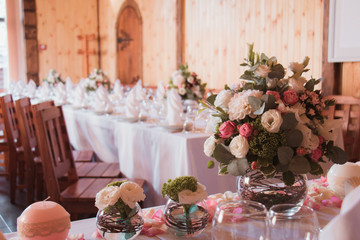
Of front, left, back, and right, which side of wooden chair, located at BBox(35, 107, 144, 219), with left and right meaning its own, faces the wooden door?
left

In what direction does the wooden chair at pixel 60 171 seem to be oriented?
to the viewer's right

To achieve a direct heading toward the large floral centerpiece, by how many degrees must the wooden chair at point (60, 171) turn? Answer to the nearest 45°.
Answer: approximately 45° to its right

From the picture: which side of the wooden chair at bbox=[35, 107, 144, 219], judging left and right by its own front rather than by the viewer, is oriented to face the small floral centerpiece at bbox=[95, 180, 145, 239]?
right

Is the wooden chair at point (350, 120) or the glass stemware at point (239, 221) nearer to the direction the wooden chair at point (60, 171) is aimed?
the wooden chair

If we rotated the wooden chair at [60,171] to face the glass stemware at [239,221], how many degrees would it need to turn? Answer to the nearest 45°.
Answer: approximately 90° to its right

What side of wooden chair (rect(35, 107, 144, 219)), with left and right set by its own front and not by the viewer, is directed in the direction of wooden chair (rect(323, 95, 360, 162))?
front

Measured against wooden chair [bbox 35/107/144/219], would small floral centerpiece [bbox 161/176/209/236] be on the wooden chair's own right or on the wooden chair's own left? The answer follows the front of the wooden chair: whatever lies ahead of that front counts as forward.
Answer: on the wooden chair's own right

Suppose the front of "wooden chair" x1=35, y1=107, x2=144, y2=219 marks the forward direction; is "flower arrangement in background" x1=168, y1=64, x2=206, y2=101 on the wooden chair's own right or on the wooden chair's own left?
on the wooden chair's own left

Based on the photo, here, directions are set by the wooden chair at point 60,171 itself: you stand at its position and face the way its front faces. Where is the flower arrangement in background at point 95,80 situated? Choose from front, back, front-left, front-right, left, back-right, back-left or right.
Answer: left

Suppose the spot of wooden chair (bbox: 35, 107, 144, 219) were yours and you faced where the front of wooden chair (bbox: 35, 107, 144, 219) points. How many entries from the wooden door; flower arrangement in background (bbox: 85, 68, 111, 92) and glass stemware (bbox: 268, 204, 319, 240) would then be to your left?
2
